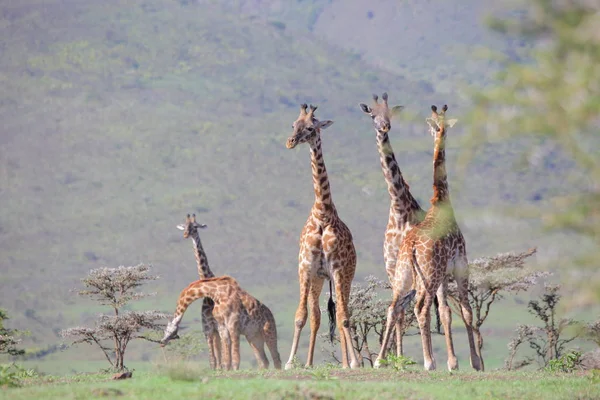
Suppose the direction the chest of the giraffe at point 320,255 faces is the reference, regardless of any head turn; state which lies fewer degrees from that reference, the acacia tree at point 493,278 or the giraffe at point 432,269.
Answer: the giraffe

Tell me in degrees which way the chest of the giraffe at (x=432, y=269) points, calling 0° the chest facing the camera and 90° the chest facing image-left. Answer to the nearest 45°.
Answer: approximately 225°

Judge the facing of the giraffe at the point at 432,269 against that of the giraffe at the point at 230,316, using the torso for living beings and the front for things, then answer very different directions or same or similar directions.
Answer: very different directions

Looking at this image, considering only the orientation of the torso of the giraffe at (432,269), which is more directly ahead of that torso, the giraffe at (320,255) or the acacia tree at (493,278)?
the acacia tree

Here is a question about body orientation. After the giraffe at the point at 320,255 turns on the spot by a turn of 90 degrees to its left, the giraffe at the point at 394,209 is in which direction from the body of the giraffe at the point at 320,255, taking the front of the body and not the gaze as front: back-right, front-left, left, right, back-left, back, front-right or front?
front

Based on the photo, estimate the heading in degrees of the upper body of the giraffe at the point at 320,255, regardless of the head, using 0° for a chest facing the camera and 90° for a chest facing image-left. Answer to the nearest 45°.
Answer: approximately 0°

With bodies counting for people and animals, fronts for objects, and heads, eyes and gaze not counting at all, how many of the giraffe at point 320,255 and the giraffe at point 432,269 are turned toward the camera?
1

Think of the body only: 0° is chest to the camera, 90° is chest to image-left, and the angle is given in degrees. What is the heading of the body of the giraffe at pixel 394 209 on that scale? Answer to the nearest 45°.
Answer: approximately 45°
